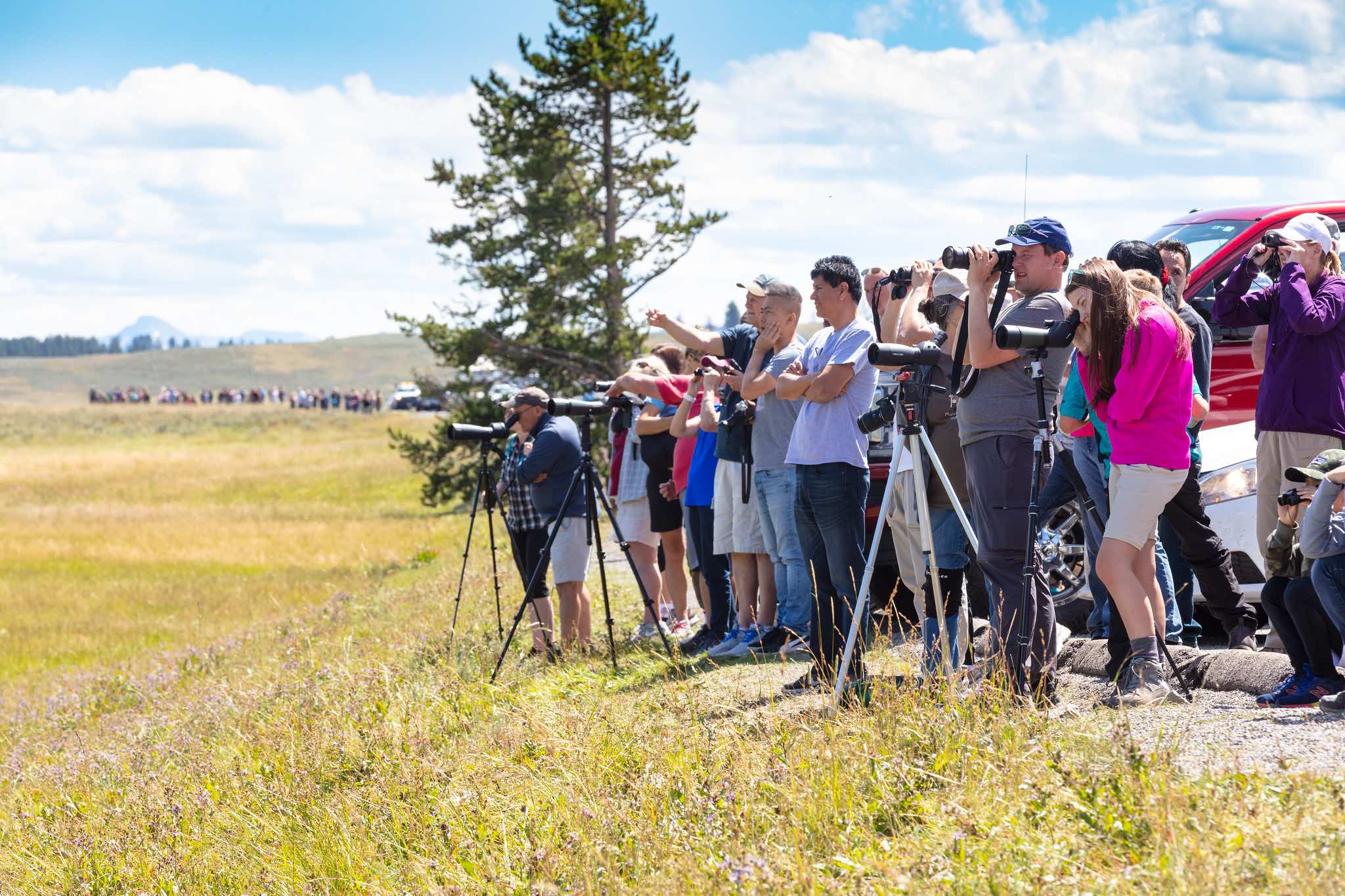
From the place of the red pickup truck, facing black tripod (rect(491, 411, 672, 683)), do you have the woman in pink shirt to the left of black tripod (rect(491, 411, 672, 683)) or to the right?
left

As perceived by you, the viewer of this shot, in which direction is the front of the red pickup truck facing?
facing the viewer and to the left of the viewer

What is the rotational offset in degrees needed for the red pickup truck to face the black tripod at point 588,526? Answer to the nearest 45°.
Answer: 0° — it already faces it

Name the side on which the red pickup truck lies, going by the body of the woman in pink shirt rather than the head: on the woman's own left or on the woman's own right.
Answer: on the woman's own right

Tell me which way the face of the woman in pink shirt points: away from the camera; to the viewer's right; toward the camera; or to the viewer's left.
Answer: to the viewer's left

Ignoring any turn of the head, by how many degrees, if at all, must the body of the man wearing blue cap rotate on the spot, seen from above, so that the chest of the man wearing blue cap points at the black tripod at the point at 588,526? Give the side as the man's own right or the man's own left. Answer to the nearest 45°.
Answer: approximately 45° to the man's own right

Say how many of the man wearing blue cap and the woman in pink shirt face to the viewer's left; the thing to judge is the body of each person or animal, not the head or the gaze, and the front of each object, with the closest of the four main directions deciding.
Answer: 2

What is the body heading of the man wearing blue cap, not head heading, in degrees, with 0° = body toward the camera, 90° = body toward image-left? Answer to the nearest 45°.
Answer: approximately 90°

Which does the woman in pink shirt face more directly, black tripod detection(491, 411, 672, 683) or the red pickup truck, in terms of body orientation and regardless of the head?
the black tripod

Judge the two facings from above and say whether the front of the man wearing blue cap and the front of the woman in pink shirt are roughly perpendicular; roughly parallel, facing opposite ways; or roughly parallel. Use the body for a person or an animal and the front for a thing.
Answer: roughly parallel

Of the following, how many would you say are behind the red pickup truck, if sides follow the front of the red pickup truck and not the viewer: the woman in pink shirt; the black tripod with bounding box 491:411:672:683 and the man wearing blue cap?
0

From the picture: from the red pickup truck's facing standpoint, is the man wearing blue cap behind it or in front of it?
in front

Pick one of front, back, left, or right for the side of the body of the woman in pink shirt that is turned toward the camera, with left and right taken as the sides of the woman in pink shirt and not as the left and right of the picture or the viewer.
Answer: left
